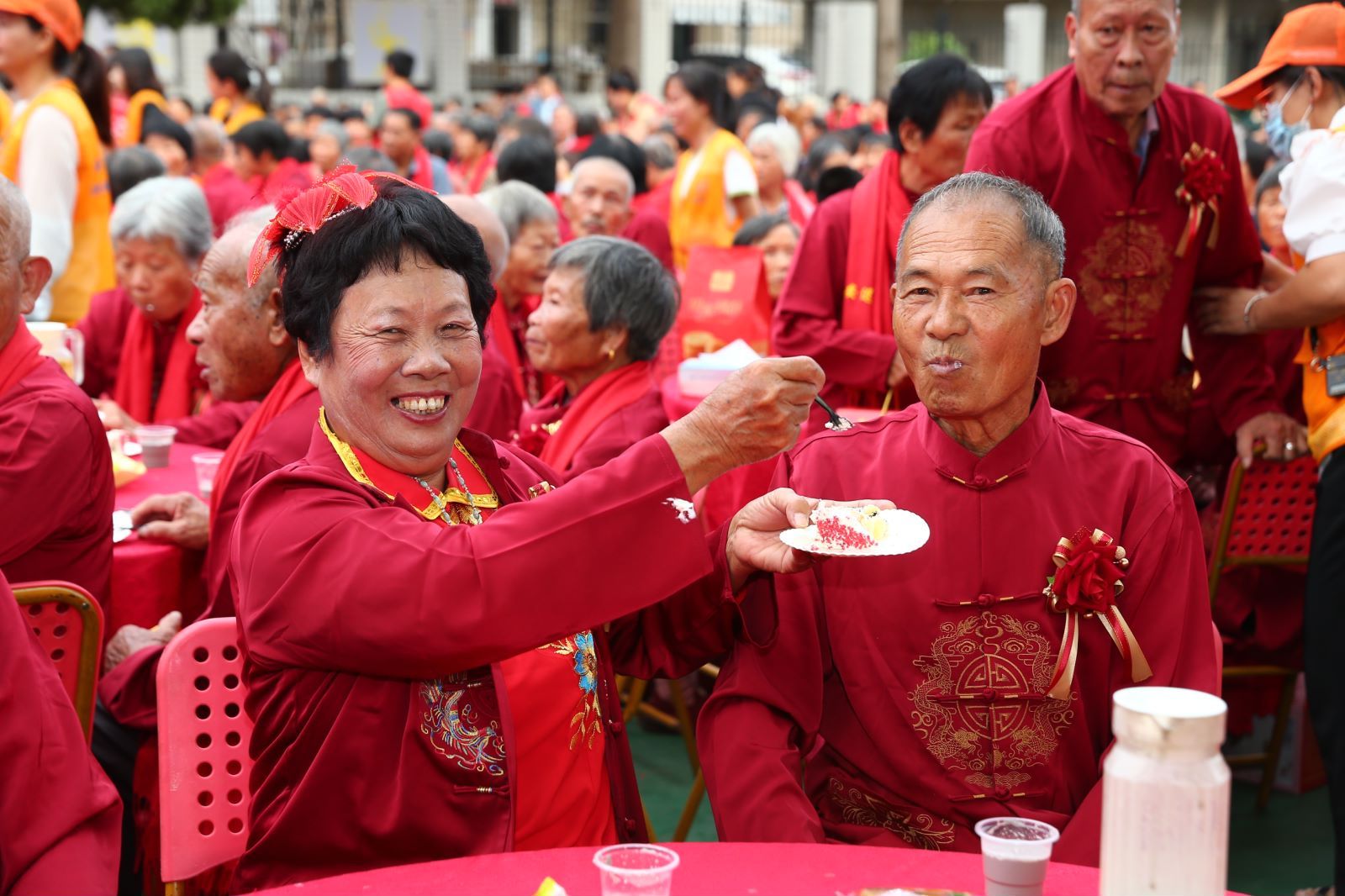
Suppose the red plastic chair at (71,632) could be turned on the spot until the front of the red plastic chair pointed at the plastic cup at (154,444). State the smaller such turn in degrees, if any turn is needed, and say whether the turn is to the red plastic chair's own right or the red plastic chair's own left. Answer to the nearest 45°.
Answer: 0° — it already faces it

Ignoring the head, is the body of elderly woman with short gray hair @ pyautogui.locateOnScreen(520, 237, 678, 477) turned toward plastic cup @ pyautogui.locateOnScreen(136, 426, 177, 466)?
yes

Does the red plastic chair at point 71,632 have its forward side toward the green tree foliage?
yes

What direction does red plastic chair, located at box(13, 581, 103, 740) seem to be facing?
away from the camera

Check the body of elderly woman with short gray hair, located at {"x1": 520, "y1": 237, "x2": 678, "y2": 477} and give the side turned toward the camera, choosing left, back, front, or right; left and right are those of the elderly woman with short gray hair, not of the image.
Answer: left

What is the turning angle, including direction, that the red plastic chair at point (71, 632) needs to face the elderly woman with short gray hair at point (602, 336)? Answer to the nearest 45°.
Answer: approximately 45° to its right

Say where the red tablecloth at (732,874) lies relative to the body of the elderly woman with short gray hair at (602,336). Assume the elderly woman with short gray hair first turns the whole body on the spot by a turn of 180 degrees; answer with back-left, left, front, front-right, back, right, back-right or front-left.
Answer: right

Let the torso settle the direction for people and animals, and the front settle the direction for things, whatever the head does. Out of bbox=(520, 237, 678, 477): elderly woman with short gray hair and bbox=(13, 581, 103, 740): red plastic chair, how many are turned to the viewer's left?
1

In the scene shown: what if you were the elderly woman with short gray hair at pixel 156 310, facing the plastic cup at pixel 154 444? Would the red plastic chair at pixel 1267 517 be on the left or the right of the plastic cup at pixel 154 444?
left

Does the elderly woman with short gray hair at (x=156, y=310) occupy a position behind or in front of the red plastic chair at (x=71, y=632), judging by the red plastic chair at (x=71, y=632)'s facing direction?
in front

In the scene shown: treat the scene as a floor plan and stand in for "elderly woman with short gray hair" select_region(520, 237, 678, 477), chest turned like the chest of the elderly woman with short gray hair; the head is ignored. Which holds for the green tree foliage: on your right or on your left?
on your right

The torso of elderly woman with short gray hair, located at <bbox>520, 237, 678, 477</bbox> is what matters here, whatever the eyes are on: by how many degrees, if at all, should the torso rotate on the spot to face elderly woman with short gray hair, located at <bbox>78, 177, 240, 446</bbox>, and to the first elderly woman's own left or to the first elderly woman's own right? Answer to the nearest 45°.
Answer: approximately 45° to the first elderly woman's own right
